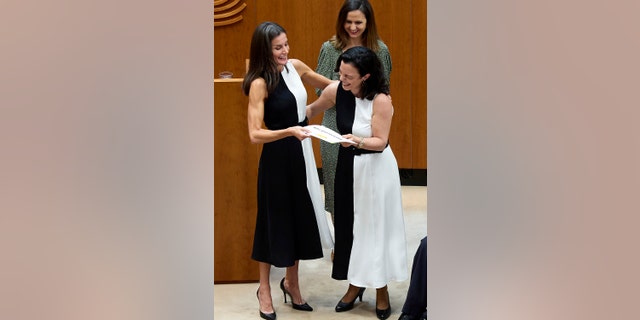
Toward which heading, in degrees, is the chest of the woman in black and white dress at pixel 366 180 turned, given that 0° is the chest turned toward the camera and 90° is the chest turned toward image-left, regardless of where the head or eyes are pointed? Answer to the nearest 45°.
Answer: approximately 45°

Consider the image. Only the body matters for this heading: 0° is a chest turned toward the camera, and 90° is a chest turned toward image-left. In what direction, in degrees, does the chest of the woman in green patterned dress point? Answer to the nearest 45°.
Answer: approximately 0°
